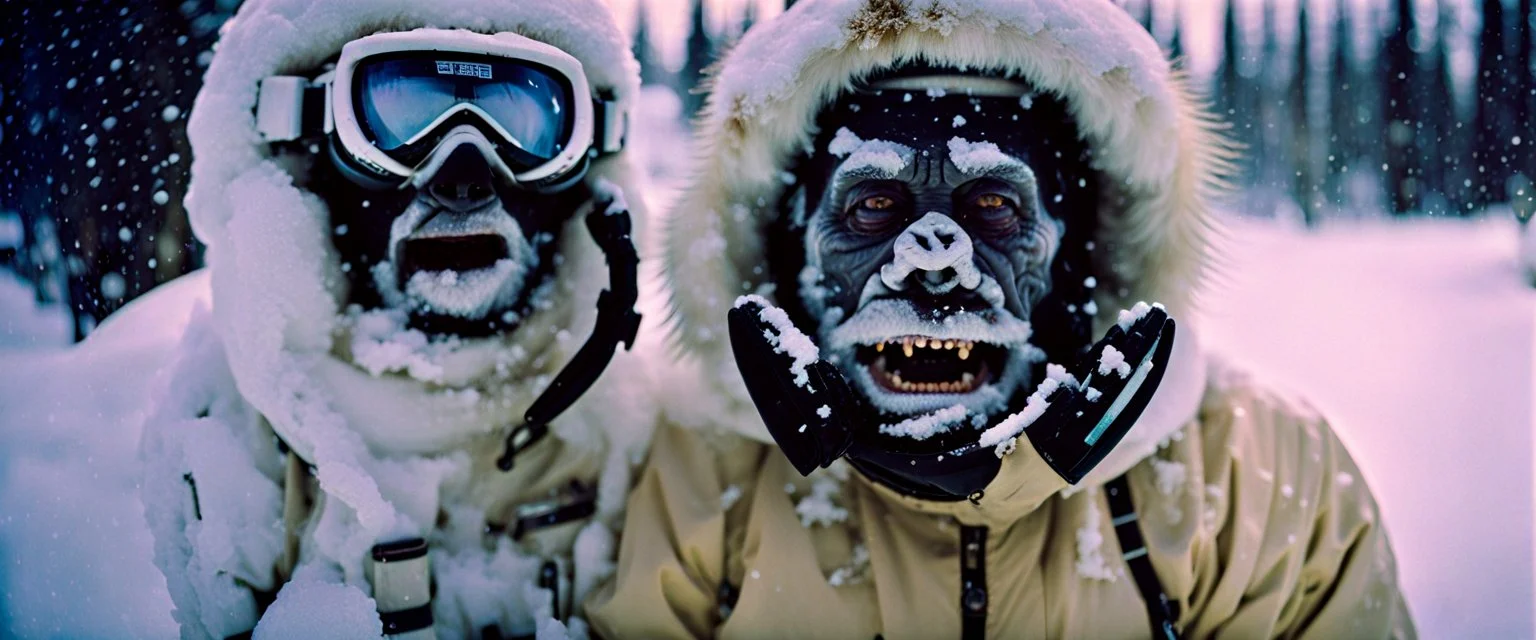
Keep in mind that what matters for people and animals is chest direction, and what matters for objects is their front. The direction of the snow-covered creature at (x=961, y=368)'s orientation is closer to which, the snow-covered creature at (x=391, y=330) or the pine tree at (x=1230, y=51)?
the snow-covered creature

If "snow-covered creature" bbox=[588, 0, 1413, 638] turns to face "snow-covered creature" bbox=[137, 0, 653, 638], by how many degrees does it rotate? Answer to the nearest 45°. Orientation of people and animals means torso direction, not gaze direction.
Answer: approximately 90° to its right

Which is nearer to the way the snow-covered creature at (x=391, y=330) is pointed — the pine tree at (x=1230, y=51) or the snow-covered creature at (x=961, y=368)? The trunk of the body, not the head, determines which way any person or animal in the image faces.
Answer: the snow-covered creature

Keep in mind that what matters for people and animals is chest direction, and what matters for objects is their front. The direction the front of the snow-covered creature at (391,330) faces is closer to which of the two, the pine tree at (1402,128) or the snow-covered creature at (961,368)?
the snow-covered creature

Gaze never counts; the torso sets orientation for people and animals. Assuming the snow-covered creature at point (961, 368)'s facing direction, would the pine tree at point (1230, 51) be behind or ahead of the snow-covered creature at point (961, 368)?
behind

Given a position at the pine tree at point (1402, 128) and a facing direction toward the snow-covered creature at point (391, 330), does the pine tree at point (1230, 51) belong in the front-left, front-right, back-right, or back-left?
front-right

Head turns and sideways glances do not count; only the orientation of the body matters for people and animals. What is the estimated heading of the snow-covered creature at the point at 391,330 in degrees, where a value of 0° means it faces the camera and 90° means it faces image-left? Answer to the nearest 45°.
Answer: approximately 0°

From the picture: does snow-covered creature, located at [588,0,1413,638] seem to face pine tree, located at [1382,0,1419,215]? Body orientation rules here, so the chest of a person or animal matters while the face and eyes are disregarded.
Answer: no

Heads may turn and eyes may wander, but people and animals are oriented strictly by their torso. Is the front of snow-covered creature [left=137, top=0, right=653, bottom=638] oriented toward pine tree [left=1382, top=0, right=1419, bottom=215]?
no

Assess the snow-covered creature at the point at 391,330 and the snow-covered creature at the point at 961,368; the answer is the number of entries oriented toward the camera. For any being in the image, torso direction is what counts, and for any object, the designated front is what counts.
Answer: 2

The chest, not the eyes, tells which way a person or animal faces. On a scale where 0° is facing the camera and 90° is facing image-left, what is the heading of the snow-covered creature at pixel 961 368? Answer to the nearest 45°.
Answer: approximately 0°

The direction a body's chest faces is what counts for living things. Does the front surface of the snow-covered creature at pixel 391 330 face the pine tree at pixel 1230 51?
no

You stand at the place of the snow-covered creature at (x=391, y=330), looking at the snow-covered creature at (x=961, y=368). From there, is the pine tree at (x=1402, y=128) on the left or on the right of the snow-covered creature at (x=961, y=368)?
left
